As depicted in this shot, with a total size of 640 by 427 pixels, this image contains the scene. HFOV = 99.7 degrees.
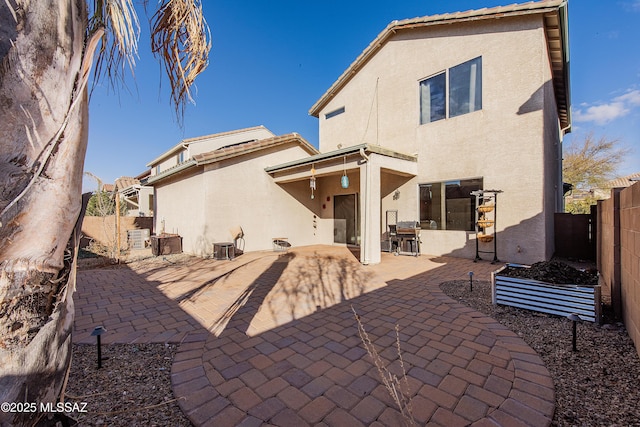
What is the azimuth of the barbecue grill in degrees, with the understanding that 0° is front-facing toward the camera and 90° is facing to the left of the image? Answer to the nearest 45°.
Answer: approximately 0°

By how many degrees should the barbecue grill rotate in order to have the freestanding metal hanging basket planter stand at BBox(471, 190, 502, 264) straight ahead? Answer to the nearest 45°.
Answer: approximately 90° to its left

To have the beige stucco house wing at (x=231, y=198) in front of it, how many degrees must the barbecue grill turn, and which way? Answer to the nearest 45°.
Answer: approximately 90° to its right

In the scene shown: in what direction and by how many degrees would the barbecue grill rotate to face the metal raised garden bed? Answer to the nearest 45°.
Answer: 0° — it already faces it

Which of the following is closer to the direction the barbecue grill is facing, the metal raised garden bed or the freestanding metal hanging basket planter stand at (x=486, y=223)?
the metal raised garden bed
